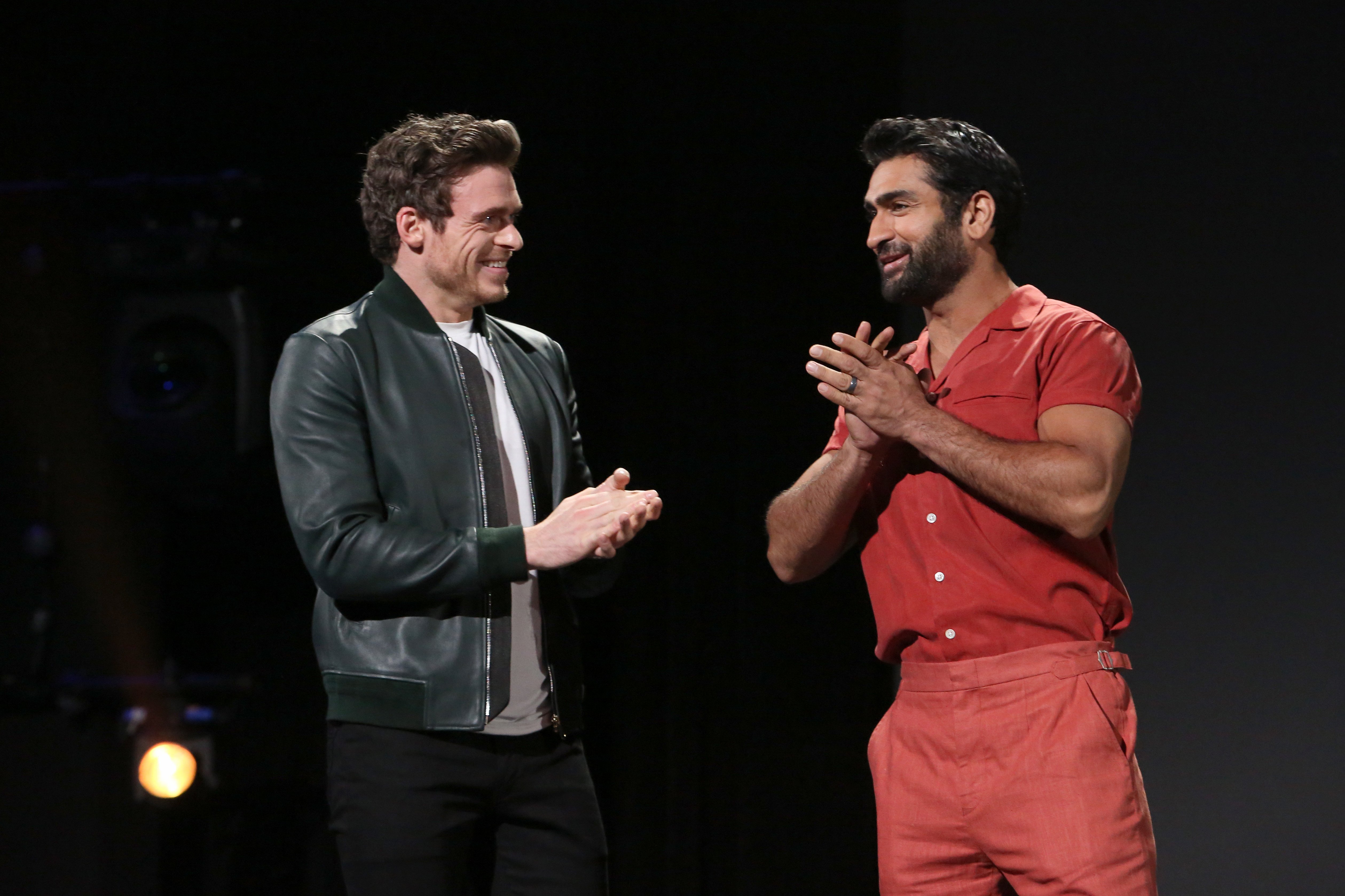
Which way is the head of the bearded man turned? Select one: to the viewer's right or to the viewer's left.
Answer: to the viewer's left

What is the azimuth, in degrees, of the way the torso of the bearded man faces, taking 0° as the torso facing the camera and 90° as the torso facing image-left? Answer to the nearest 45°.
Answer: approximately 45°

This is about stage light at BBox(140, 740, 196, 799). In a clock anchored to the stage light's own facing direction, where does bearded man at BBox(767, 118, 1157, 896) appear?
The bearded man is roughly at 11 o'clock from the stage light.

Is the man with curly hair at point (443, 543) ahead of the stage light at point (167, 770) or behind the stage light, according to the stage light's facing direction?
ahead

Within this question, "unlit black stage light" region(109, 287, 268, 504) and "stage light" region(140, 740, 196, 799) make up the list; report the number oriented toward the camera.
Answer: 2

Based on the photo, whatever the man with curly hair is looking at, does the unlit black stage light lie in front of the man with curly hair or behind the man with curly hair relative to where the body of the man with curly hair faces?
behind

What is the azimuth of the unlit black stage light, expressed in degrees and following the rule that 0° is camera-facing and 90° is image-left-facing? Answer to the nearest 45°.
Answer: approximately 0°

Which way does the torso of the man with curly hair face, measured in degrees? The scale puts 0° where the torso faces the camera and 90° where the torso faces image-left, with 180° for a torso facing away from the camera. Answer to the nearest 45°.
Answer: approximately 315°

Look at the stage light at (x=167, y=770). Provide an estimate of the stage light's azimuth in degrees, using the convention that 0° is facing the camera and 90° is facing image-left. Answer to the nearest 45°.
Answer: approximately 0°

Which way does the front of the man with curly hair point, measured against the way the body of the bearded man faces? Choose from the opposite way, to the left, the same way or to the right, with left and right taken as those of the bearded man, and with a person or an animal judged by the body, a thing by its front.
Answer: to the left

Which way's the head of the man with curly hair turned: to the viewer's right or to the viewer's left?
to the viewer's right

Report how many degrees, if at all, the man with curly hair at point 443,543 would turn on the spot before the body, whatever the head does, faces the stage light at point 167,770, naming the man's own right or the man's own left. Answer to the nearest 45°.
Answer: approximately 180°

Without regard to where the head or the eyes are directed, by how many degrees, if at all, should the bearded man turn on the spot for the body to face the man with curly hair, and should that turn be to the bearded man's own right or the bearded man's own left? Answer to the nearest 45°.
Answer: approximately 45° to the bearded man's own right
